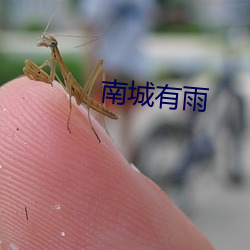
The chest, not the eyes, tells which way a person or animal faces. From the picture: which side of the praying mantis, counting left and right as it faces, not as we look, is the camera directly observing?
left

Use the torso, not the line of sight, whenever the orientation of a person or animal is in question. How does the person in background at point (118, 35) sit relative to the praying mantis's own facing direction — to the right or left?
on its right
